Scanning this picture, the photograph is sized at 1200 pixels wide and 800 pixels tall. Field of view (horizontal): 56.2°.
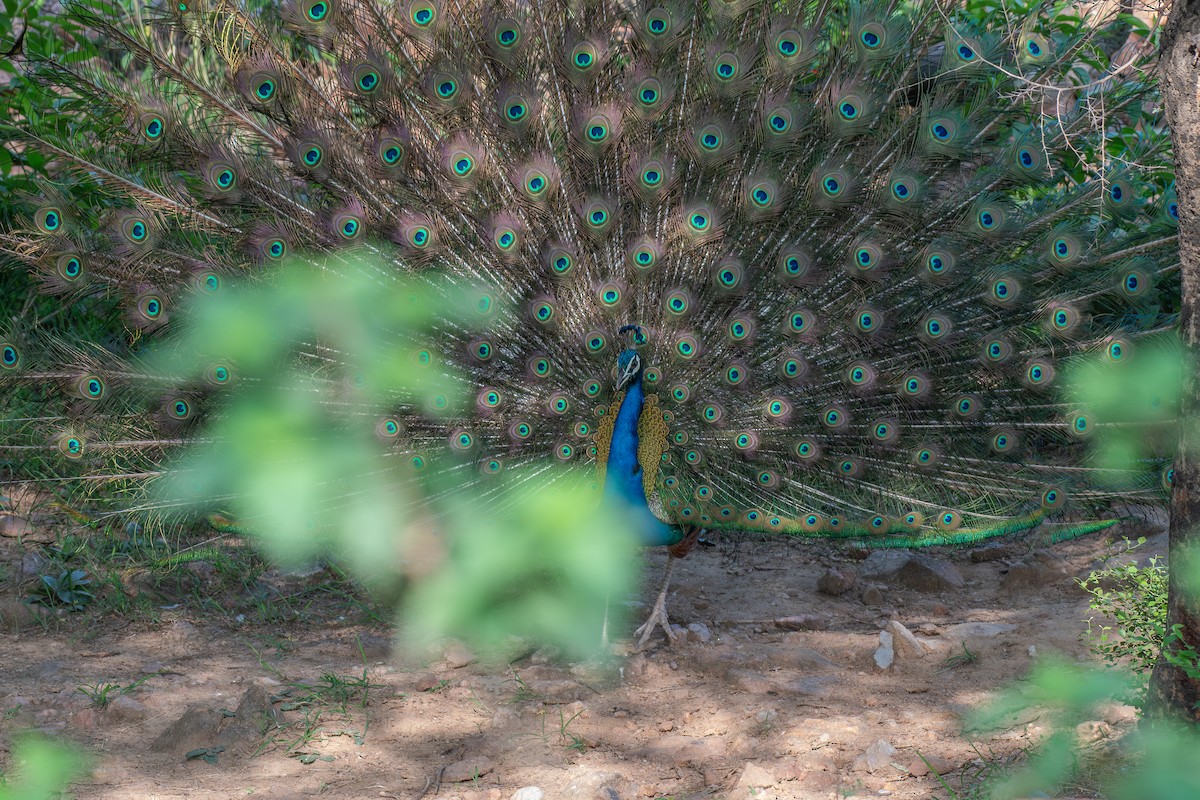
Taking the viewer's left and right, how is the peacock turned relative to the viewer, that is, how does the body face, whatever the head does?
facing the viewer

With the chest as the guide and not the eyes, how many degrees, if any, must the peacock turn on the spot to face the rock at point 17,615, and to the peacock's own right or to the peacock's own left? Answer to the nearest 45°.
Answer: approximately 90° to the peacock's own right

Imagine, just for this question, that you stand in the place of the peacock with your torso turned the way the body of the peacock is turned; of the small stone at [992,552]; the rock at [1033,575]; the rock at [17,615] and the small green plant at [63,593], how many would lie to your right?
2

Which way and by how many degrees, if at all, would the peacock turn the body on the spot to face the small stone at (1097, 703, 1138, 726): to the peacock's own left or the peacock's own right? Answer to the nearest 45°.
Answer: approximately 45° to the peacock's own left

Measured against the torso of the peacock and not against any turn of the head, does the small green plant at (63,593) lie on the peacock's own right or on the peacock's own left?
on the peacock's own right

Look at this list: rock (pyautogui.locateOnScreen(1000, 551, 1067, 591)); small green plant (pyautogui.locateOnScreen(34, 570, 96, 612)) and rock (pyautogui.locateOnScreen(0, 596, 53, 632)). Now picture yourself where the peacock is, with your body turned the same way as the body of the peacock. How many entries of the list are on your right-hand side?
2

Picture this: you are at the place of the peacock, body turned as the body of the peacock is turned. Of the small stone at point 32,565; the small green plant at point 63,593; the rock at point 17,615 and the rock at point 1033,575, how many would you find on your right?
3
